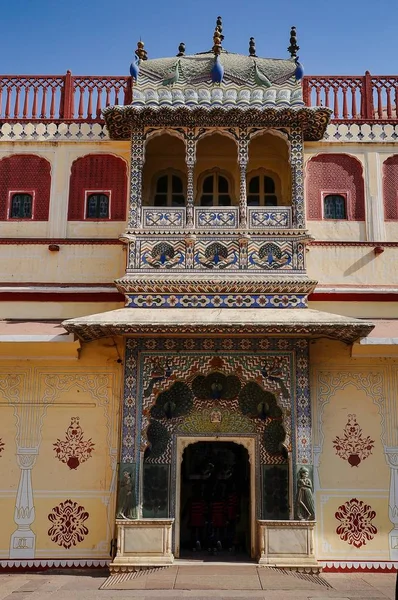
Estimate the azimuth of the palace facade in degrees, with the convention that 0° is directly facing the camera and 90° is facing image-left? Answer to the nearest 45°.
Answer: approximately 0°
